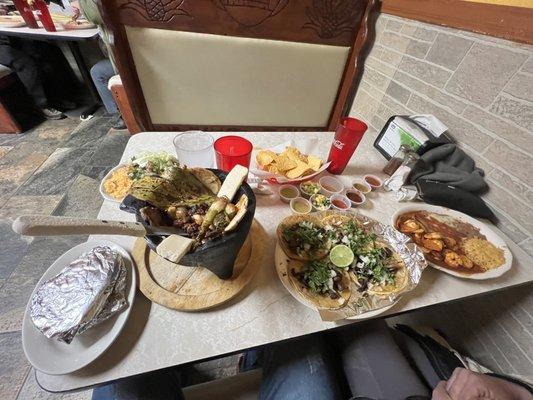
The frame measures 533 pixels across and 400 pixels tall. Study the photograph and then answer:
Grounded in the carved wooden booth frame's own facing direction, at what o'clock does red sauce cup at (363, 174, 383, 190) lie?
The red sauce cup is roughly at 11 o'clock from the carved wooden booth frame.

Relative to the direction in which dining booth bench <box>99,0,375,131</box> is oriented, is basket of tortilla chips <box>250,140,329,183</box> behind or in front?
in front

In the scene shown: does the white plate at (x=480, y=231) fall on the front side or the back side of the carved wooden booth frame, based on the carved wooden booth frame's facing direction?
on the front side

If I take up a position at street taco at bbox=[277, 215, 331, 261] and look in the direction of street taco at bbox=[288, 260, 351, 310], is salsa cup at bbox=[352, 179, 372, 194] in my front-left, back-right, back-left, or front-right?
back-left

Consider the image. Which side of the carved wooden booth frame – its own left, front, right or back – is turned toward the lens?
front

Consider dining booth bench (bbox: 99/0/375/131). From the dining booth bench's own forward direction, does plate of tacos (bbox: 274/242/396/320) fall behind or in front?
in front

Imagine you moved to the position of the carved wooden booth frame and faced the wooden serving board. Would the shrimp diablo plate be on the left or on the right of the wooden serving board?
left

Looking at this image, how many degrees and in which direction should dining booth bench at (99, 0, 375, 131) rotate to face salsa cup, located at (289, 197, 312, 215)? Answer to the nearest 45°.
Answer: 0° — it already faces it

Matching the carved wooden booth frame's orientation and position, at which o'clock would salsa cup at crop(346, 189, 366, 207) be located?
The salsa cup is roughly at 11 o'clock from the carved wooden booth frame.

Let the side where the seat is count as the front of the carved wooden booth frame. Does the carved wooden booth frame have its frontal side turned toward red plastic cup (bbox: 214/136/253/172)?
yes
